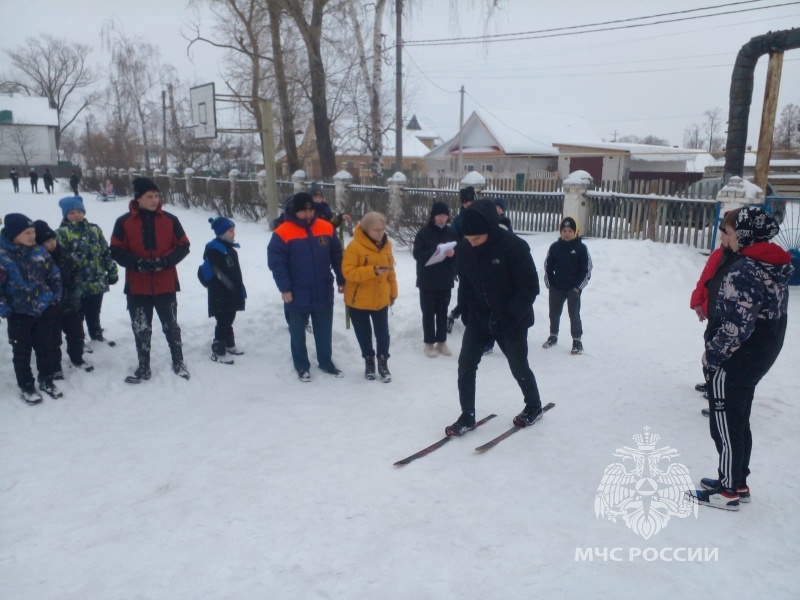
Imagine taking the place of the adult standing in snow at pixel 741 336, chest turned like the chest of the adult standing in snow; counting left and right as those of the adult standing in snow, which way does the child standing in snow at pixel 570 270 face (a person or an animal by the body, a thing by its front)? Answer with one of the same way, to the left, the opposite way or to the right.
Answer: to the left

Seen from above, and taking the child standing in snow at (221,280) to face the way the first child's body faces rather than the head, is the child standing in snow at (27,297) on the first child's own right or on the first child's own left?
on the first child's own right

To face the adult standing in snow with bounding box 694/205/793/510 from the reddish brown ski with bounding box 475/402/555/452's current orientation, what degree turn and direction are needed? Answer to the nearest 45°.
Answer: approximately 90° to its left

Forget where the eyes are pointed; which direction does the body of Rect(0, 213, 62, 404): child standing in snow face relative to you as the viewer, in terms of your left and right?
facing the viewer and to the right of the viewer

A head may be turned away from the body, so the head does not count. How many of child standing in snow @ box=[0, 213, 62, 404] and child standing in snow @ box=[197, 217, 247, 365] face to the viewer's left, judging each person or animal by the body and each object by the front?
0

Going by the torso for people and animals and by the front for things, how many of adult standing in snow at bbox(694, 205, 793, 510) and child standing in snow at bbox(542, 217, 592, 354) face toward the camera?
1

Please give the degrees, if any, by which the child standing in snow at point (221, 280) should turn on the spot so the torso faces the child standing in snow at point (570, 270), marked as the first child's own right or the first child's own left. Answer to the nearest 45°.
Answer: approximately 45° to the first child's own left

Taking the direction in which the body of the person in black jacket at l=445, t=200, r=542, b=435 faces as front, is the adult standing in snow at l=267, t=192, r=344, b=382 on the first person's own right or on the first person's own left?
on the first person's own right

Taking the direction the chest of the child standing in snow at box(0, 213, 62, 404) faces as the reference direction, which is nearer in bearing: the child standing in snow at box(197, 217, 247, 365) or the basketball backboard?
the child standing in snow

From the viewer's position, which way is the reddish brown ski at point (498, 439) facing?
facing the viewer and to the left of the viewer

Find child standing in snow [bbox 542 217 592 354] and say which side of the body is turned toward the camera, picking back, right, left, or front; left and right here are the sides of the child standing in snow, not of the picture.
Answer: front

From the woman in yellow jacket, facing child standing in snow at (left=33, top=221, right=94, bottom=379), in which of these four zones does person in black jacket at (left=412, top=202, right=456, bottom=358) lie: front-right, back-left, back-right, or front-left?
back-right

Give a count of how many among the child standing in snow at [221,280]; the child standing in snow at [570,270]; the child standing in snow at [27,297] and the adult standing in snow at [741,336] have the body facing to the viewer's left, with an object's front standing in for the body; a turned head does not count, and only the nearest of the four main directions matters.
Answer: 1

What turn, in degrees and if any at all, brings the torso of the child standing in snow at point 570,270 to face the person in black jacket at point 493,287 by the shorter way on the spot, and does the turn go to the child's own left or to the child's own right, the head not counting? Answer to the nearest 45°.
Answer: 0° — they already face them

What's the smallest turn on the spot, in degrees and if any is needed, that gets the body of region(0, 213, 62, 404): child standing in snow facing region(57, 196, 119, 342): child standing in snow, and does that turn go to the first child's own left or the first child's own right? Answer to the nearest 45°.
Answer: approximately 90° to the first child's own left

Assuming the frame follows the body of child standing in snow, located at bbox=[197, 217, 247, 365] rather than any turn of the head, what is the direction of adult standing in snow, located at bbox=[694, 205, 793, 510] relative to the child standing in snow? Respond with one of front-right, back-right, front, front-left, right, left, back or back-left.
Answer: front
